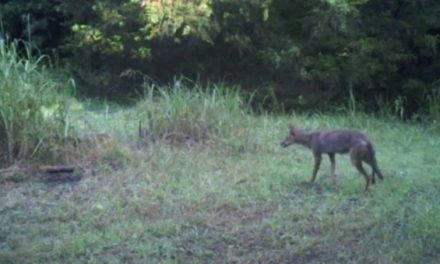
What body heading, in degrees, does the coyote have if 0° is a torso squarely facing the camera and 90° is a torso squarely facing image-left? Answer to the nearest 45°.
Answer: approximately 90°
